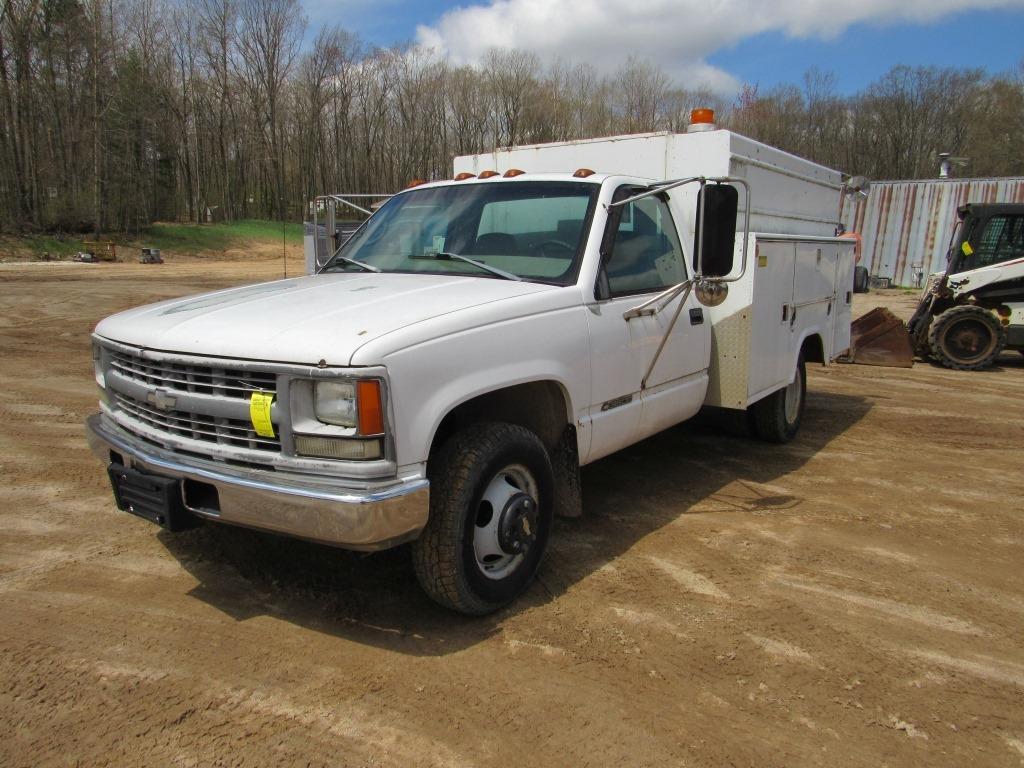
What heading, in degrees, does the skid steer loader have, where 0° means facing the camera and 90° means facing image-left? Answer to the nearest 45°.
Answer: approximately 90°

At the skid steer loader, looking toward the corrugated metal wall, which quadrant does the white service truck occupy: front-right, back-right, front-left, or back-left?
back-left

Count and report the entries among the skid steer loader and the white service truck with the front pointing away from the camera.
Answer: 0

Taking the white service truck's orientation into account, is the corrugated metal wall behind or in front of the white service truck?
behind

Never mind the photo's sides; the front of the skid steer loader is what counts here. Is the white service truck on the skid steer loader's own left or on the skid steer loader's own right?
on the skid steer loader's own left

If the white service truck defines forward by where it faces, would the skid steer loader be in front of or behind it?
behind

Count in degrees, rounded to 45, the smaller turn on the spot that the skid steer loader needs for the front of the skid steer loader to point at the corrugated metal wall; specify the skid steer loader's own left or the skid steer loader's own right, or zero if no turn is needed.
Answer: approximately 90° to the skid steer loader's own right

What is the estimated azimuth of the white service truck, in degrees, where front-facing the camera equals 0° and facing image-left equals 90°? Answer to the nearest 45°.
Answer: approximately 45°
